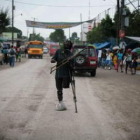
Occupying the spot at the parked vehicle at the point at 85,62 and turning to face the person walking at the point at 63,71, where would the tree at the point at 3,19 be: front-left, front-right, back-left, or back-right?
back-right

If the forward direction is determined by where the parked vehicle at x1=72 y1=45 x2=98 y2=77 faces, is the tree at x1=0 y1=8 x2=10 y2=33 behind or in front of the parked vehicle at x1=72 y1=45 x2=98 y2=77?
in front
